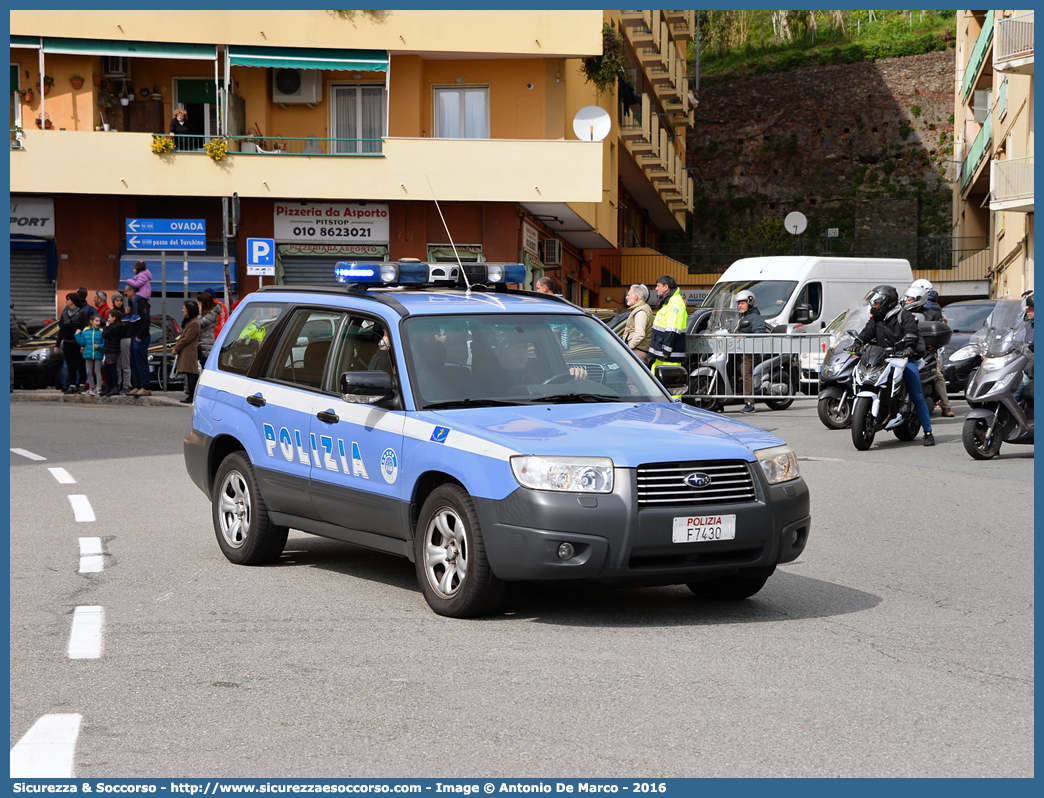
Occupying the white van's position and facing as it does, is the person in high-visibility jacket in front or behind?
in front

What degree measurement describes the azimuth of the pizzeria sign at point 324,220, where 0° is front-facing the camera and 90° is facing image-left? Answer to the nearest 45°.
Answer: approximately 0°

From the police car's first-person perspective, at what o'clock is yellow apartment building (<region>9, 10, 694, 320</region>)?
The yellow apartment building is roughly at 7 o'clock from the police car.

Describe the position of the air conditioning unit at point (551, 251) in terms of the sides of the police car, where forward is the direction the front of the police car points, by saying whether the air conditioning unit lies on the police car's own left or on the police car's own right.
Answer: on the police car's own left

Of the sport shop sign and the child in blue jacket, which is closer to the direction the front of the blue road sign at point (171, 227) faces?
the child in blue jacket

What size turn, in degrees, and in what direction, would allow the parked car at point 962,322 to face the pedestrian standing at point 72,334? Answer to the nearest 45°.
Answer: approximately 45° to its right

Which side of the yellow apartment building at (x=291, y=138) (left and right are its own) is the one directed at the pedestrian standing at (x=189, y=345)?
front

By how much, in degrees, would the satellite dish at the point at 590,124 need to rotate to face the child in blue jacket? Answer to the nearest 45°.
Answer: approximately 45° to its right

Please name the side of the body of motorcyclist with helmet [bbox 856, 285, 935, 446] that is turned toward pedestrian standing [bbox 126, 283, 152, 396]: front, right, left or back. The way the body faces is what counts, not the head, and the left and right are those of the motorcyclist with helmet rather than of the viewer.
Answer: right

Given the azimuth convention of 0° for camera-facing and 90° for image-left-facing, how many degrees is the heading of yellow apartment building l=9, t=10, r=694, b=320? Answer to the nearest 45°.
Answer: approximately 0°

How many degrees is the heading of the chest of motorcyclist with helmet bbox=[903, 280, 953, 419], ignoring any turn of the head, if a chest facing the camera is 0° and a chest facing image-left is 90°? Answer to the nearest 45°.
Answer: approximately 45°

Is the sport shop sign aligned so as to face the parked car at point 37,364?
yes

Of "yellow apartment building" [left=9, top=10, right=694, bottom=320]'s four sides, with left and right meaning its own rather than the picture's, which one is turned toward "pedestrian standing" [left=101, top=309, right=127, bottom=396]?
front
